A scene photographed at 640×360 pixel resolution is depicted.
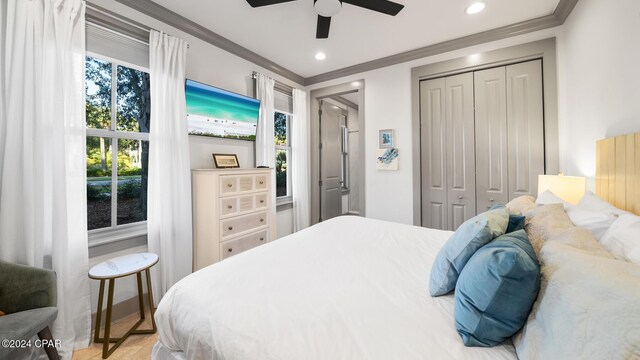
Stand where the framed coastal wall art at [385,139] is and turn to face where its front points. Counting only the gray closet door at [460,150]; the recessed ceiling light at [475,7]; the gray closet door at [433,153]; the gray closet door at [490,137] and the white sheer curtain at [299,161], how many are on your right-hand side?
1

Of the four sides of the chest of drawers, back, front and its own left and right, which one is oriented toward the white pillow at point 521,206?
front

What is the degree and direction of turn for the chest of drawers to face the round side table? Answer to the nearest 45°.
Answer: approximately 90° to its right

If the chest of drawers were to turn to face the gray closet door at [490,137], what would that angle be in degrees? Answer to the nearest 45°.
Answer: approximately 45° to its left

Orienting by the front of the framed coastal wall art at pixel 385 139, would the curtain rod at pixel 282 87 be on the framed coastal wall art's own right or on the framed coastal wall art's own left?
on the framed coastal wall art's own right

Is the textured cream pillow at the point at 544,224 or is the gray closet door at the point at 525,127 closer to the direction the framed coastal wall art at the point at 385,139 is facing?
the textured cream pillow

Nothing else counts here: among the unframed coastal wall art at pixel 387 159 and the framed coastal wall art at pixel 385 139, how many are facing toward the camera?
2

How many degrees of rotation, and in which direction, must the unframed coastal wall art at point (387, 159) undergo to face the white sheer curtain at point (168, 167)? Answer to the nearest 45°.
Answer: approximately 45° to its right

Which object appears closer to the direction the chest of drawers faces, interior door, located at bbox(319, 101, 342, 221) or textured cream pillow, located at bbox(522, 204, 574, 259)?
the textured cream pillow

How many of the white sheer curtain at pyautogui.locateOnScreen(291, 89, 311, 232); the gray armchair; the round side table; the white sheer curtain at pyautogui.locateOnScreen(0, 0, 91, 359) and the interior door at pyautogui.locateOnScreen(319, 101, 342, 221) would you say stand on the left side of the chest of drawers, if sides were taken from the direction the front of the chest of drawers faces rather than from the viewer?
2

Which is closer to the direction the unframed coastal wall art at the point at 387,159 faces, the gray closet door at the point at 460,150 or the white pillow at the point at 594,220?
the white pillow

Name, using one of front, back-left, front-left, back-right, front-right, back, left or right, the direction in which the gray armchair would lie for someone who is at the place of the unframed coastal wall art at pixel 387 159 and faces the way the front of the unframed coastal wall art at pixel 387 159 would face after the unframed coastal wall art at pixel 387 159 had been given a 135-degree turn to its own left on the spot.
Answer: back

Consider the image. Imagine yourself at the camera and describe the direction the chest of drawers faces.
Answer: facing the viewer and to the right of the viewer

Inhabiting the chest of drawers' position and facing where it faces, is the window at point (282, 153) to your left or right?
on your left

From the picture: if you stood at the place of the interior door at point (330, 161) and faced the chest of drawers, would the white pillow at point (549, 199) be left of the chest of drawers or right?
left

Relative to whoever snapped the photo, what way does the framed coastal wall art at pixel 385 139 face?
facing the viewer

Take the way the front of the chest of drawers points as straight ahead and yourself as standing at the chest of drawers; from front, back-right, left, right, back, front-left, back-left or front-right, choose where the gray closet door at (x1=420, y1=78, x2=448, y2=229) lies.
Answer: front-left
